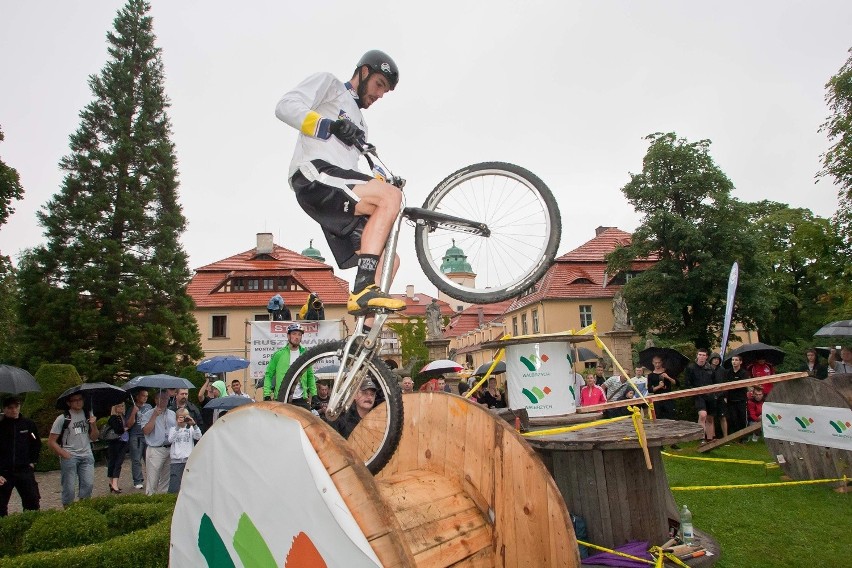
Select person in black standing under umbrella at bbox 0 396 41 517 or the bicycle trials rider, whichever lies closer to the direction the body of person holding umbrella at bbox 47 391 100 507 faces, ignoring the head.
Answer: the bicycle trials rider

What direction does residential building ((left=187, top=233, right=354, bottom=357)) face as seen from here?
toward the camera

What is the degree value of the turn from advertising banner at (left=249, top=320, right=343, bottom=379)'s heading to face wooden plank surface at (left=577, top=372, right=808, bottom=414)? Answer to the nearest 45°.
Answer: approximately 45° to its left

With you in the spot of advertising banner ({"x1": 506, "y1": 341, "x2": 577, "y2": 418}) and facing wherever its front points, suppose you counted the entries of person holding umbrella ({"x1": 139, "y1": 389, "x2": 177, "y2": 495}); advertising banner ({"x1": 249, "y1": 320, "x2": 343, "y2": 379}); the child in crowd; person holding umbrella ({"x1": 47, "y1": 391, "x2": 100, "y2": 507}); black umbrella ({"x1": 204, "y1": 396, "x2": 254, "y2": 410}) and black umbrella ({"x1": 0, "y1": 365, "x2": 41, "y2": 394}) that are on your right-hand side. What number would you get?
6

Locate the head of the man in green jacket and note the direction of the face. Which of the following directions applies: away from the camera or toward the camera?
toward the camera

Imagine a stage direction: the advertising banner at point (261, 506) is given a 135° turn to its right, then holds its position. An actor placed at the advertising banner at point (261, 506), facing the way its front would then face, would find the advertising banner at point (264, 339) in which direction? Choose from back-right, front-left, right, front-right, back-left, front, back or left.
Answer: front-right

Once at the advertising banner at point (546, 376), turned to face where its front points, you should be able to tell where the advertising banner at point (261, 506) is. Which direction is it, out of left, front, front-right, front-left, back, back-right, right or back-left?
front

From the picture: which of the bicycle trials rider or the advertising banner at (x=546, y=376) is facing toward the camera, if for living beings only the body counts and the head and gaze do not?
the advertising banner

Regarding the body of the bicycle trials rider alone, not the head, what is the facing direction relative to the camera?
to the viewer's right

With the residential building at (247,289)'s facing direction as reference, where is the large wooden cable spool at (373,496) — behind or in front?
in front

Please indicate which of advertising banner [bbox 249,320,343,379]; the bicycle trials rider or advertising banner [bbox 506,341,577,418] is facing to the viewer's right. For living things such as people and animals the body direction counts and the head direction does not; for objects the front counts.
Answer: the bicycle trials rider

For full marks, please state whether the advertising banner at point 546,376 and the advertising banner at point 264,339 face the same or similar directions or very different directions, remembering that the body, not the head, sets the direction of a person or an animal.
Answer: same or similar directions

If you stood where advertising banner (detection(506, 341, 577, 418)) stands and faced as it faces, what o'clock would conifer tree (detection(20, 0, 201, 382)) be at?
The conifer tree is roughly at 4 o'clock from the advertising banner.

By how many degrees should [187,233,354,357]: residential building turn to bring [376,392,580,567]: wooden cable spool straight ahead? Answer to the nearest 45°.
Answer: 0° — it already faces it

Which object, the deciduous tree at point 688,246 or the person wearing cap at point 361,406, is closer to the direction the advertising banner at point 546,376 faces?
the person wearing cap

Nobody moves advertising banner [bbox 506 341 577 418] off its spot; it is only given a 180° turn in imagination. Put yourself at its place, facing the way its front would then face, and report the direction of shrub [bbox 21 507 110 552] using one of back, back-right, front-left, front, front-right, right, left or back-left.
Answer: back-left
